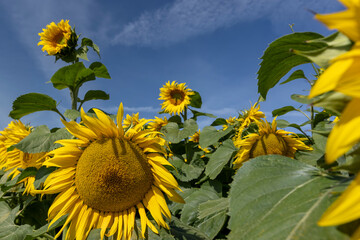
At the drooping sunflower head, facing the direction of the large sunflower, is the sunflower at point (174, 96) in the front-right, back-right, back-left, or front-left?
back-right

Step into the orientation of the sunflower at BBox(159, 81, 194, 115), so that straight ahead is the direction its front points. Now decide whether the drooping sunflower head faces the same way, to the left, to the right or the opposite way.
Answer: the same way

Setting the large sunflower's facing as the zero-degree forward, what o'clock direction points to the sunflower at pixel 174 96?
The sunflower is roughly at 7 o'clock from the large sunflower.

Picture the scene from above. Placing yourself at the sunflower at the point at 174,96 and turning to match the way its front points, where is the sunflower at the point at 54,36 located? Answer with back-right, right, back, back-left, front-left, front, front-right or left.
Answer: front-right

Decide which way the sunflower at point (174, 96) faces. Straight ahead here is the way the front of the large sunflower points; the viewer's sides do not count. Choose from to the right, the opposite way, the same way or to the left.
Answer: the same way

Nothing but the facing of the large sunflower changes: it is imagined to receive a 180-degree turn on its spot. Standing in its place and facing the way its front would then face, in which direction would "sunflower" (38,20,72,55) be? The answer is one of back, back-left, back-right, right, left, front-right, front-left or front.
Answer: front

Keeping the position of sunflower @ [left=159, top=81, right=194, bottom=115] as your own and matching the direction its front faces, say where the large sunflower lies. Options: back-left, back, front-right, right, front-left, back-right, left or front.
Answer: front

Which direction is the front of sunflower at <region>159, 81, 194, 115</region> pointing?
toward the camera

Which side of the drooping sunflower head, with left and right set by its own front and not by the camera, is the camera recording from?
front

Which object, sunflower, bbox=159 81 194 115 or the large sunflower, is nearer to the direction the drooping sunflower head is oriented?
the large sunflower

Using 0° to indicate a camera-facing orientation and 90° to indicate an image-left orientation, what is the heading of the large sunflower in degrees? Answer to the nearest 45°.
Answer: approximately 0°

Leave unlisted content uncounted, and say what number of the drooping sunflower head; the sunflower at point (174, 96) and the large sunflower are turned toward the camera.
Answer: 3

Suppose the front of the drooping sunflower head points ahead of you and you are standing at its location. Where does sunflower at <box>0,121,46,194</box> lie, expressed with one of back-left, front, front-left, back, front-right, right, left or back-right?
right
